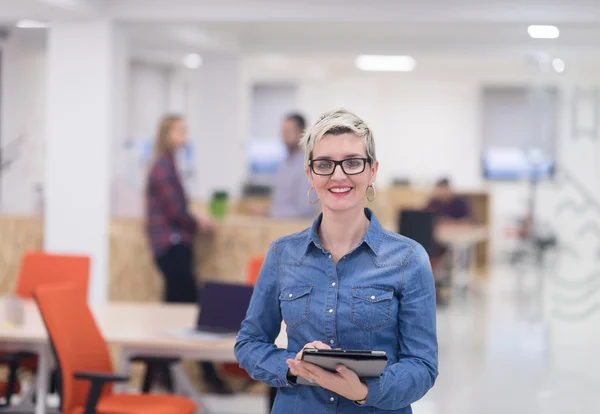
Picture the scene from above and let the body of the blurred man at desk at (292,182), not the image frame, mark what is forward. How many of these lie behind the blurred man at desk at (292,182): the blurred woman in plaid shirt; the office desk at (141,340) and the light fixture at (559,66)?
1

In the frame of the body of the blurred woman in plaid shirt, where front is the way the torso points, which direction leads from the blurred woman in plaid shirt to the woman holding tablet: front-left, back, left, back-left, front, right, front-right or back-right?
right

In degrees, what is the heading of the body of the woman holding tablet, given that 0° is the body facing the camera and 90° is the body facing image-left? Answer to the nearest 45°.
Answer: approximately 0°

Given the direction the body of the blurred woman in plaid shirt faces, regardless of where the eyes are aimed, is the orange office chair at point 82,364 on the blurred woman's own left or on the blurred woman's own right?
on the blurred woman's own right

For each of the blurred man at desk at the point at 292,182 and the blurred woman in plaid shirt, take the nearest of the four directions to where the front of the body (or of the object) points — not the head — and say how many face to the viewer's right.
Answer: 1

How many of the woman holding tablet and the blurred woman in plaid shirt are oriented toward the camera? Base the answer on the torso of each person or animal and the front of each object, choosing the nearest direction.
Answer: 1

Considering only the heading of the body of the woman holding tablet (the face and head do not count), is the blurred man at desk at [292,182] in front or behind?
behind

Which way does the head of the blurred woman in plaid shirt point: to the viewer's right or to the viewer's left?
to the viewer's right

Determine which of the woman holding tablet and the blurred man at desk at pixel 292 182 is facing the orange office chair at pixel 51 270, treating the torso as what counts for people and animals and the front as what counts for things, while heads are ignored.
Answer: the blurred man at desk

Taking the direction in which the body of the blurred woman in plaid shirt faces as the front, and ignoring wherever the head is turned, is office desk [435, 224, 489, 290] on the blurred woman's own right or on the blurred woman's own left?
on the blurred woman's own left

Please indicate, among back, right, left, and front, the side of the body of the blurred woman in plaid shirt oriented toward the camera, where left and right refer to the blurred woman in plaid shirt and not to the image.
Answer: right

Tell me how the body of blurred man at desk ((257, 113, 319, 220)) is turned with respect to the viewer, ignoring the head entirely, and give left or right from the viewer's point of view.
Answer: facing the viewer and to the left of the viewer

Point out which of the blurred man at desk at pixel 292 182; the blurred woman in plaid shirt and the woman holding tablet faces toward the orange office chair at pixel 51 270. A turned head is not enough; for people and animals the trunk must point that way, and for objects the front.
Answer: the blurred man at desk
